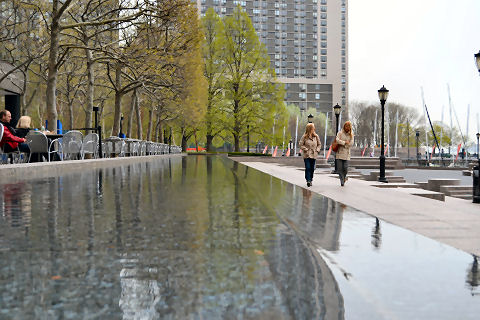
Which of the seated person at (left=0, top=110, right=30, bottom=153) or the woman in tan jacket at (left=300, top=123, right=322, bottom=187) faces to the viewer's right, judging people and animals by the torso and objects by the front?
the seated person

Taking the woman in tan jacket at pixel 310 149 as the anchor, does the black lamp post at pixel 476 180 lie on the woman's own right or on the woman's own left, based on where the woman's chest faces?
on the woman's own left

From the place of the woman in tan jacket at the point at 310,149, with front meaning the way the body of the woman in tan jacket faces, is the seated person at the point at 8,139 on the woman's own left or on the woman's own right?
on the woman's own right

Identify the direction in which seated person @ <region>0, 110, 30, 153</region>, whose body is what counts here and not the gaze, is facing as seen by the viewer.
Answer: to the viewer's right

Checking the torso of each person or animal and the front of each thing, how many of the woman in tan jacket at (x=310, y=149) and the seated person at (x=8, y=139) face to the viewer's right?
1
